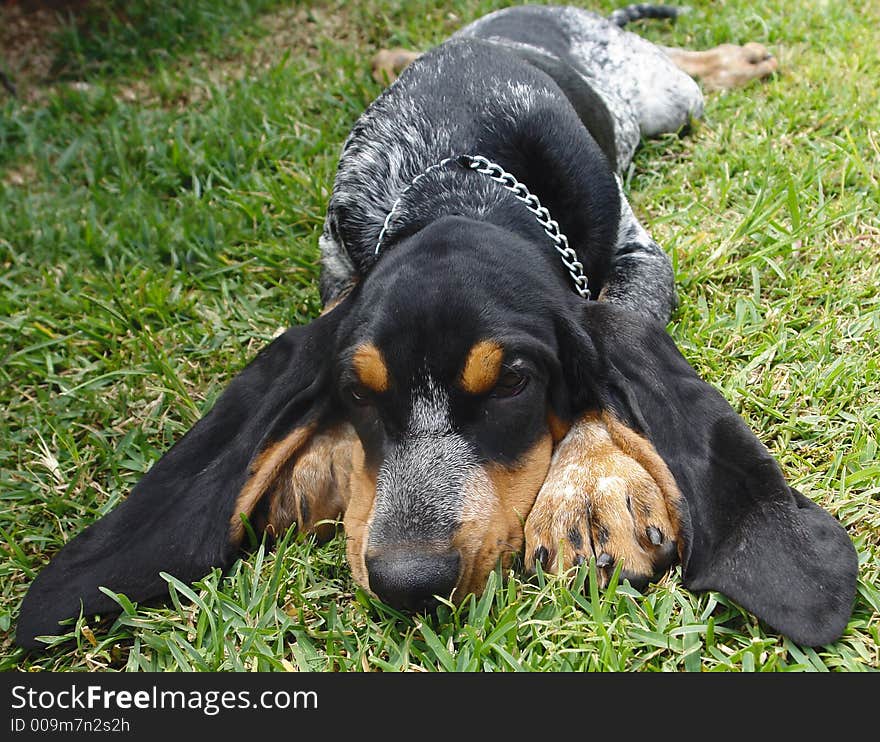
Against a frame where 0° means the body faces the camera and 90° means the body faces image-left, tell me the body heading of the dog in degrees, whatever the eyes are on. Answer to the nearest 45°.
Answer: approximately 0°
